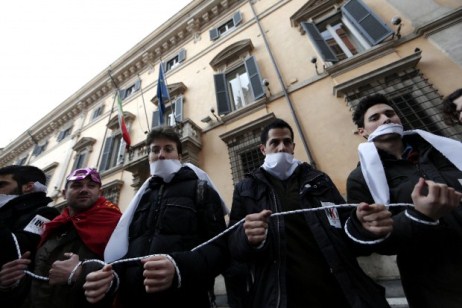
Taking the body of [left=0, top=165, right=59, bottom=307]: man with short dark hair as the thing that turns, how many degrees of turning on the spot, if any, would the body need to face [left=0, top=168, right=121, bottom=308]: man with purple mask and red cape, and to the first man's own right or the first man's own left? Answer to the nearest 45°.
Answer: approximately 90° to the first man's own left

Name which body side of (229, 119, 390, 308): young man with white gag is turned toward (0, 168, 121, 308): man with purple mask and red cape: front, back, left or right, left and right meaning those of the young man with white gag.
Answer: right

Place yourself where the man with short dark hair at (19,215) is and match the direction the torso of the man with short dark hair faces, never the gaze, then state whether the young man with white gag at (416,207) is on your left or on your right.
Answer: on your left

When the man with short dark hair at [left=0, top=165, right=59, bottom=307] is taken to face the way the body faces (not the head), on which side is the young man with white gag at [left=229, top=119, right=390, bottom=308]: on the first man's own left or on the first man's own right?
on the first man's own left

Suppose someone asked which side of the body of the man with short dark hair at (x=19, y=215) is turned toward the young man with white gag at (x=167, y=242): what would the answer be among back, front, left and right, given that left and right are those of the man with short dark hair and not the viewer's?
left

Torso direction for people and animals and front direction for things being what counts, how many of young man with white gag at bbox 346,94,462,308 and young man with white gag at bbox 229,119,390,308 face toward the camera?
2

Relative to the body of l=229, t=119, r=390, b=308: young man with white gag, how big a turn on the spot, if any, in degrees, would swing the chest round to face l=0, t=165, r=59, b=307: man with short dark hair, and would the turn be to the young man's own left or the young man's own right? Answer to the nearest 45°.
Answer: approximately 90° to the young man's own right

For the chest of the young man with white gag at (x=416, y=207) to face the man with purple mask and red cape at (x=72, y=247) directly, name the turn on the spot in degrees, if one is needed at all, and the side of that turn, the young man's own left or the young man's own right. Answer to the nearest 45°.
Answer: approximately 45° to the young man's own right

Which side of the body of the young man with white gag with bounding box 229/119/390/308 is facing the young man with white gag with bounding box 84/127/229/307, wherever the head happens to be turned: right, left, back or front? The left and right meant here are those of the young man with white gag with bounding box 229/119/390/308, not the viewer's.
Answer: right
